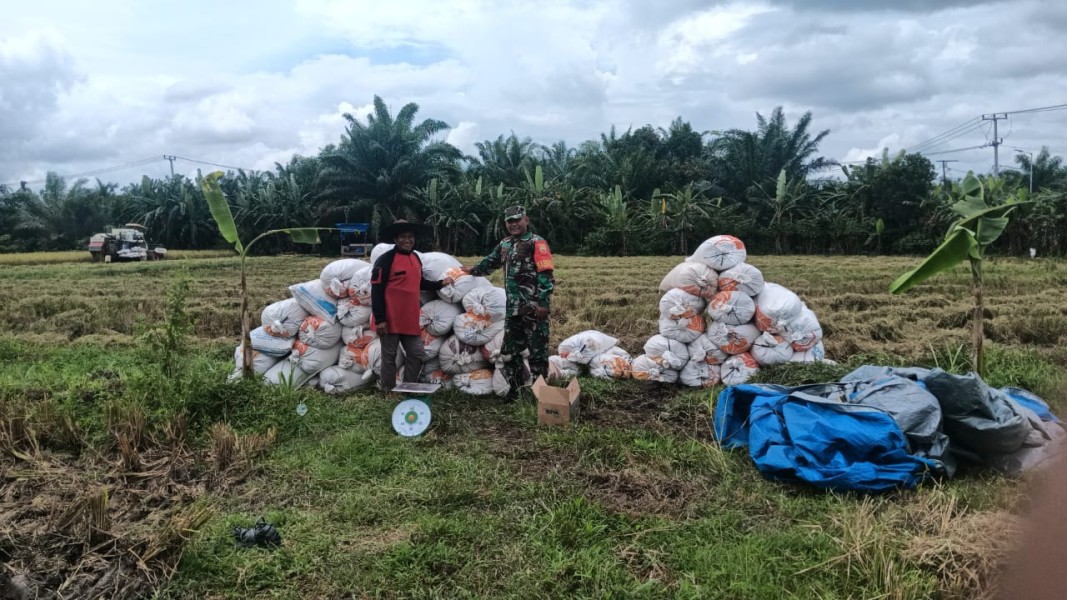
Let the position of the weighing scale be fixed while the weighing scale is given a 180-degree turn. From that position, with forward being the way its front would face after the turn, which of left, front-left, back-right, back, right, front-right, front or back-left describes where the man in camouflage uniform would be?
front-right

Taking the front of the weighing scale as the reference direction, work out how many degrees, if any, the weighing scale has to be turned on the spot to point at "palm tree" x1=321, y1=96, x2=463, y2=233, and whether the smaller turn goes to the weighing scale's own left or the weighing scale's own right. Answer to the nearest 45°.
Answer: approximately 180°

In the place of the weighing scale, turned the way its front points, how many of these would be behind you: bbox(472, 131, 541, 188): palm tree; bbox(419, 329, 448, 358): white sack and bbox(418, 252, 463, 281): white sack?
3

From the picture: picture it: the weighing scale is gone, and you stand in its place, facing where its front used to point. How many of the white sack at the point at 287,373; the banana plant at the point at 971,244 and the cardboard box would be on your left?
2

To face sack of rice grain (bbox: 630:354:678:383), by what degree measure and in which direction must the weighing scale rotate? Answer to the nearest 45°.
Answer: approximately 135° to its left

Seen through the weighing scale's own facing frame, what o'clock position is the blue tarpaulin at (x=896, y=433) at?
The blue tarpaulin is roughly at 10 o'clock from the weighing scale.

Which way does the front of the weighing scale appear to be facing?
toward the camera

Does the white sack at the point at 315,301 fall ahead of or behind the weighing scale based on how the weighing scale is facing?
behind

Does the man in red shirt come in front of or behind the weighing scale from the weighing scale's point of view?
behind

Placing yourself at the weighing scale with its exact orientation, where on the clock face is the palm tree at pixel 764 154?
The palm tree is roughly at 7 o'clock from the weighing scale.

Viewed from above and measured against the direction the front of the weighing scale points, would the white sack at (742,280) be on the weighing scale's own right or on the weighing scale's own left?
on the weighing scale's own left

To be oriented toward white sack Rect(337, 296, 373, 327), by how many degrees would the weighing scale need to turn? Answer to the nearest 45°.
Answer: approximately 180°

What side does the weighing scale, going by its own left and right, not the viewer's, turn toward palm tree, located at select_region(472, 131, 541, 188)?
back

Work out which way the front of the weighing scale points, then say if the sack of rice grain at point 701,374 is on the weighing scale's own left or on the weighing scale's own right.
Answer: on the weighing scale's own left

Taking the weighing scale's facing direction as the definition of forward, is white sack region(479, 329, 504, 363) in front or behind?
behind

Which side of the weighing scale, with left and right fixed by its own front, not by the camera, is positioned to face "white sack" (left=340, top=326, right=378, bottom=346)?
back
